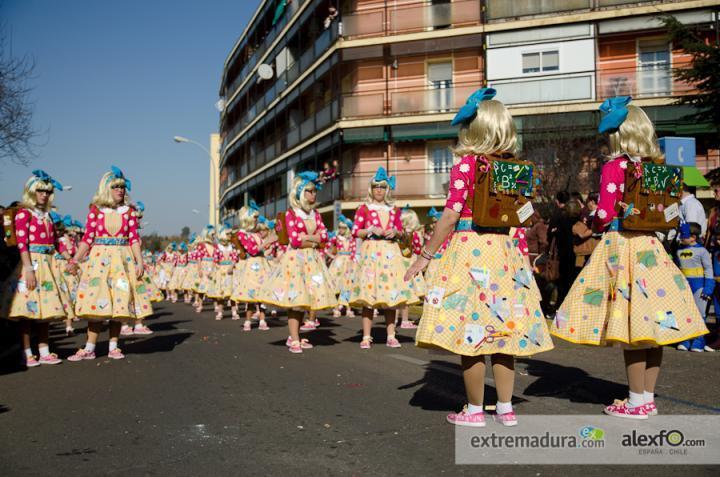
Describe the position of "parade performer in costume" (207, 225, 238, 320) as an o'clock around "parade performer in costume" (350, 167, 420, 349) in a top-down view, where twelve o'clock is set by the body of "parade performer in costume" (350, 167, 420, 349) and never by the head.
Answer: "parade performer in costume" (207, 225, 238, 320) is roughly at 5 o'clock from "parade performer in costume" (350, 167, 420, 349).

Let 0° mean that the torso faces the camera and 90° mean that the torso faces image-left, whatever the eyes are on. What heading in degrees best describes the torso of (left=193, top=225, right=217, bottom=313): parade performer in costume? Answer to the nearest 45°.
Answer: approximately 315°

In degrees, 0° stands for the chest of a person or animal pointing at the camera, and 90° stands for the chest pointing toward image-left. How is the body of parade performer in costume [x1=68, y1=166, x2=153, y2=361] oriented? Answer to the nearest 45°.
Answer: approximately 0°

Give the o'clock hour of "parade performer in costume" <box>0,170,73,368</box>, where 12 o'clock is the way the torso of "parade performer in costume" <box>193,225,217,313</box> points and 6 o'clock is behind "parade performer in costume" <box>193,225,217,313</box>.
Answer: "parade performer in costume" <box>0,170,73,368</box> is roughly at 2 o'clock from "parade performer in costume" <box>193,225,217,313</box>.

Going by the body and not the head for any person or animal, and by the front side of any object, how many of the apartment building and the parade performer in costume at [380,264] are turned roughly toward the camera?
2

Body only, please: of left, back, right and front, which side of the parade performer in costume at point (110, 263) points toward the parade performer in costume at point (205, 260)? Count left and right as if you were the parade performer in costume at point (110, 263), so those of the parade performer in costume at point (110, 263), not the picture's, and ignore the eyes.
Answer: back

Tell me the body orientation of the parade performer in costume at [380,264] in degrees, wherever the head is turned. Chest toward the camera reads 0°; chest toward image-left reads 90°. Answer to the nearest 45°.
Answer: approximately 0°

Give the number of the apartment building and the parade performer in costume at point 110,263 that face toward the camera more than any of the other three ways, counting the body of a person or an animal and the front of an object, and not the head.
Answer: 2
